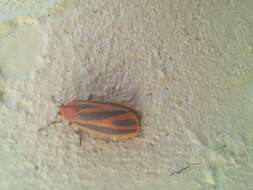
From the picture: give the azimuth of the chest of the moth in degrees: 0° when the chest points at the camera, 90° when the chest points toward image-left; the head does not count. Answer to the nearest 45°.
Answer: approximately 90°
